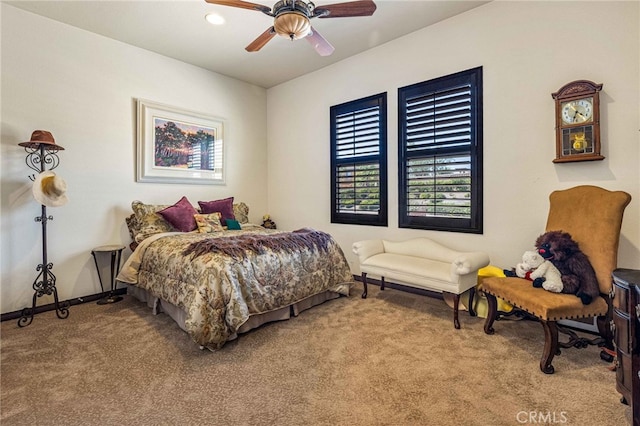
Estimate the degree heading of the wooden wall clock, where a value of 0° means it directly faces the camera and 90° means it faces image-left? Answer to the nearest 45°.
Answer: approximately 0°

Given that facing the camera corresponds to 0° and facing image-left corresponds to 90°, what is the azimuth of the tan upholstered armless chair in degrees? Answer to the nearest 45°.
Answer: approximately 45°

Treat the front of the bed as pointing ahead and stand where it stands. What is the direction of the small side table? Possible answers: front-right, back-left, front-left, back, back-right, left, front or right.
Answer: back

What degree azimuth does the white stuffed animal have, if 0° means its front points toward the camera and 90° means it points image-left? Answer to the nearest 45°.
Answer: approximately 45°

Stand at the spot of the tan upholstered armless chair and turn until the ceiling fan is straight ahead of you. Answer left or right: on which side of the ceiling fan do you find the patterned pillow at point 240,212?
right

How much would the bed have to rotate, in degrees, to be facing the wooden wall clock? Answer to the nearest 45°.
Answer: approximately 45° to its left

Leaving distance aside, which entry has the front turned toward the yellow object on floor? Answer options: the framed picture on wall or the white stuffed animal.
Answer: the framed picture on wall

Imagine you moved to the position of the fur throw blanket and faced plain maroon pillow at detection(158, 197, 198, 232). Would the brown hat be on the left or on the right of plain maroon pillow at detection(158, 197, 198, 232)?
left
